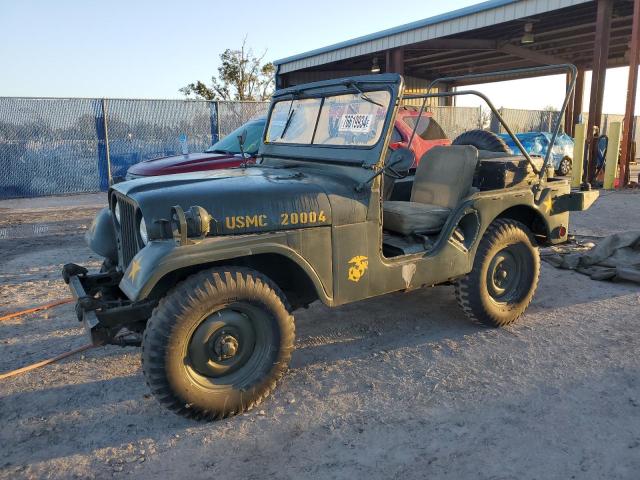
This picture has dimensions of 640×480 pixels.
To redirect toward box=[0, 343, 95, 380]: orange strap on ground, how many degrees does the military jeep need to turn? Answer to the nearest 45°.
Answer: approximately 45° to its right

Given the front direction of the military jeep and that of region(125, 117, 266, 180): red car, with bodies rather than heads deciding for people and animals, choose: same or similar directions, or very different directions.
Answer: same or similar directions

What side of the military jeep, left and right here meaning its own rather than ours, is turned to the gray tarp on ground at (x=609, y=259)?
back

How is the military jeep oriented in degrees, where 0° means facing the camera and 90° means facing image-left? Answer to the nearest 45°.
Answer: approximately 45°

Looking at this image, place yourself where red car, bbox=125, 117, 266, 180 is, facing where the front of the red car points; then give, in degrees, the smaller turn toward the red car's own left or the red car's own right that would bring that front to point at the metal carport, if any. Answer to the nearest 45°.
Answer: approximately 180°

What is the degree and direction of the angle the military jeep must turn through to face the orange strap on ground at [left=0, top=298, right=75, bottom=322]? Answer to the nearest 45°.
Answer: approximately 90° to its right

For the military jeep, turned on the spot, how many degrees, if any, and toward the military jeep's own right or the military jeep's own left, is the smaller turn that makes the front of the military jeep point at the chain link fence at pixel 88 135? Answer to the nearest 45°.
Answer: approximately 90° to the military jeep's own right

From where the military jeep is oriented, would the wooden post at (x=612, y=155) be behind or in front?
behind

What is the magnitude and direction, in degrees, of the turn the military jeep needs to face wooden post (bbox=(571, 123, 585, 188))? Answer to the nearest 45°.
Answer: approximately 180°

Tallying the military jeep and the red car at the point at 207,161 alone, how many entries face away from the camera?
0

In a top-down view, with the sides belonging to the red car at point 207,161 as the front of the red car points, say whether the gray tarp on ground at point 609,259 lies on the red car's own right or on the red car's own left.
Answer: on the red car's own left

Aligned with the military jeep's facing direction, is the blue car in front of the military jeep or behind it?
behind

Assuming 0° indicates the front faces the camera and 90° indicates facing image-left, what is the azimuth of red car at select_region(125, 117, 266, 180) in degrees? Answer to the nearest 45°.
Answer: approximately 45°
